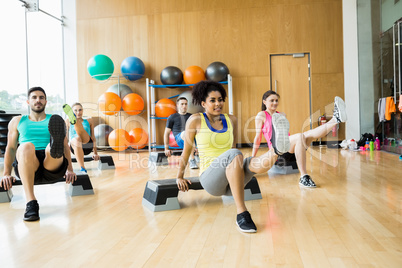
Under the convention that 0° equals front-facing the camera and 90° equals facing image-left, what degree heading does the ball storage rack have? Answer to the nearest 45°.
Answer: approximately 0°

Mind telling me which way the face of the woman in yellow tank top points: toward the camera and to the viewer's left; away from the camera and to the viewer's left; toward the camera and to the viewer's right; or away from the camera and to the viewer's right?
toward the camera and to the viewer's right

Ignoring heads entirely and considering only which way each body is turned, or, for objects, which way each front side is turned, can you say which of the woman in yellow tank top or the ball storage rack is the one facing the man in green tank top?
the ball storage rack

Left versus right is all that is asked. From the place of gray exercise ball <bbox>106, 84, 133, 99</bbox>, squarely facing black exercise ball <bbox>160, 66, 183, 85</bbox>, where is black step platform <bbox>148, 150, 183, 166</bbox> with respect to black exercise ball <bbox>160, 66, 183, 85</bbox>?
right

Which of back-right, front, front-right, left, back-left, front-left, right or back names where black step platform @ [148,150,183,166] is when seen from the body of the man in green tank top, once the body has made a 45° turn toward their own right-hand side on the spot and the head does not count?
back

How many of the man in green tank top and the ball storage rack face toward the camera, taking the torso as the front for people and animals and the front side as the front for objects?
2

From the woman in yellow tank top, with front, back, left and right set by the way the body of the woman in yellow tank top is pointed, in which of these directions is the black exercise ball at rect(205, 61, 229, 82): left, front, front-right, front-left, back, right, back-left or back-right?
back-left

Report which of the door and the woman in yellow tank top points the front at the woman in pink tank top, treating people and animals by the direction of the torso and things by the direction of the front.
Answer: the door

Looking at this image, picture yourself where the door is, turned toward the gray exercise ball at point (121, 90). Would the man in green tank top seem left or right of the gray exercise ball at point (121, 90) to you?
left

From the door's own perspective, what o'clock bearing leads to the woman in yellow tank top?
The woman in yellow tank top is roughly at 12 o'clock from the door.

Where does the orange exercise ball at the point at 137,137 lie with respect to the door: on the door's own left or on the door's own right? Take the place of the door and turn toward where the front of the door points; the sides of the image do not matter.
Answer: on the door's own right

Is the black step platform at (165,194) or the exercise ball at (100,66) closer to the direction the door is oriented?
the black step platform

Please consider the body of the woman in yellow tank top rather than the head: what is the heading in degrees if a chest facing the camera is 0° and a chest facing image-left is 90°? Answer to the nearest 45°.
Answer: approximately 315°

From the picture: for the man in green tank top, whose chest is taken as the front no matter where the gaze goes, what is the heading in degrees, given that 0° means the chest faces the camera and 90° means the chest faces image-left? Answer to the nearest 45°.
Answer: approximately 0°
